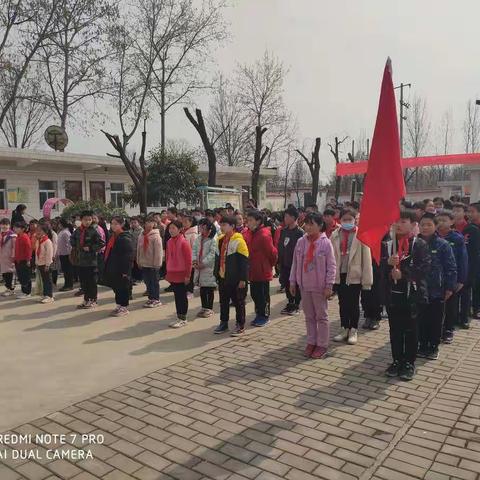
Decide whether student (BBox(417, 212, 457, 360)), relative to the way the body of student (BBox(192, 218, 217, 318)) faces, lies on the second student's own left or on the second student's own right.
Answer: on the second student's own left

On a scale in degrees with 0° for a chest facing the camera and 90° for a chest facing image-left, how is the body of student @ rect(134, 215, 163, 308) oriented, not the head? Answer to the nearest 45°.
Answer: approximately 45°

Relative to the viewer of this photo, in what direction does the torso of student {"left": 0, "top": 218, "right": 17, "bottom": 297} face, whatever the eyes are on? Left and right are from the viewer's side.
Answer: facing the viewer and to the left of the viewer

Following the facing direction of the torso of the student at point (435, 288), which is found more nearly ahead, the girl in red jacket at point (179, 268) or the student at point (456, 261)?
the girl in red jacket

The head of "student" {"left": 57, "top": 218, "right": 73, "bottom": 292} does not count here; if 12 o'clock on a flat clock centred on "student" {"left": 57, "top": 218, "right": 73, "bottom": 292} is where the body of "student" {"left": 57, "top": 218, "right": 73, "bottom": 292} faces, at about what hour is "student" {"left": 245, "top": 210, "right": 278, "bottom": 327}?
"student" {"left": 245, "top": 210, "right": 278, "bottom": 327} is roughly at 8 o'clock from "student" {"left": 57, "top": 218, "right": 73, "bottom": 292}.

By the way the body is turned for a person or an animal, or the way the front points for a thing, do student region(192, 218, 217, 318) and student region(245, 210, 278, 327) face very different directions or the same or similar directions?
same or similar directions

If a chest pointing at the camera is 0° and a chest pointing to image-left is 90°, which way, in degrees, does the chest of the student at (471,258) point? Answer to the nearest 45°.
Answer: approximately 45°

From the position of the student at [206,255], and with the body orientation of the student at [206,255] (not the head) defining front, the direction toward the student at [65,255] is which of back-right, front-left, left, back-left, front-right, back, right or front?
right

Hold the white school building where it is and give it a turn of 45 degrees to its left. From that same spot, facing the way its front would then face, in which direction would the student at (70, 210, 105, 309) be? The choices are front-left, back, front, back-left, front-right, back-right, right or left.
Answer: right

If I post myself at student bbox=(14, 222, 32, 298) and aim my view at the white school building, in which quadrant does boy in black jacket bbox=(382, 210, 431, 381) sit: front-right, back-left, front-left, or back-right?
back-right

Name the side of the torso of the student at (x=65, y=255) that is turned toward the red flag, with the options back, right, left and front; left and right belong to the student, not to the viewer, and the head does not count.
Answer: left

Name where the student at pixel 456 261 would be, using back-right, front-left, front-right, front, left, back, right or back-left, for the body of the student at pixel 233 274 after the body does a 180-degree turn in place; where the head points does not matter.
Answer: front-right

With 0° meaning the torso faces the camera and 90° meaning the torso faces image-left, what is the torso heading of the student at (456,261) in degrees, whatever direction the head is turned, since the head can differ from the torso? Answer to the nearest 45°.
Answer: approximately 45°
